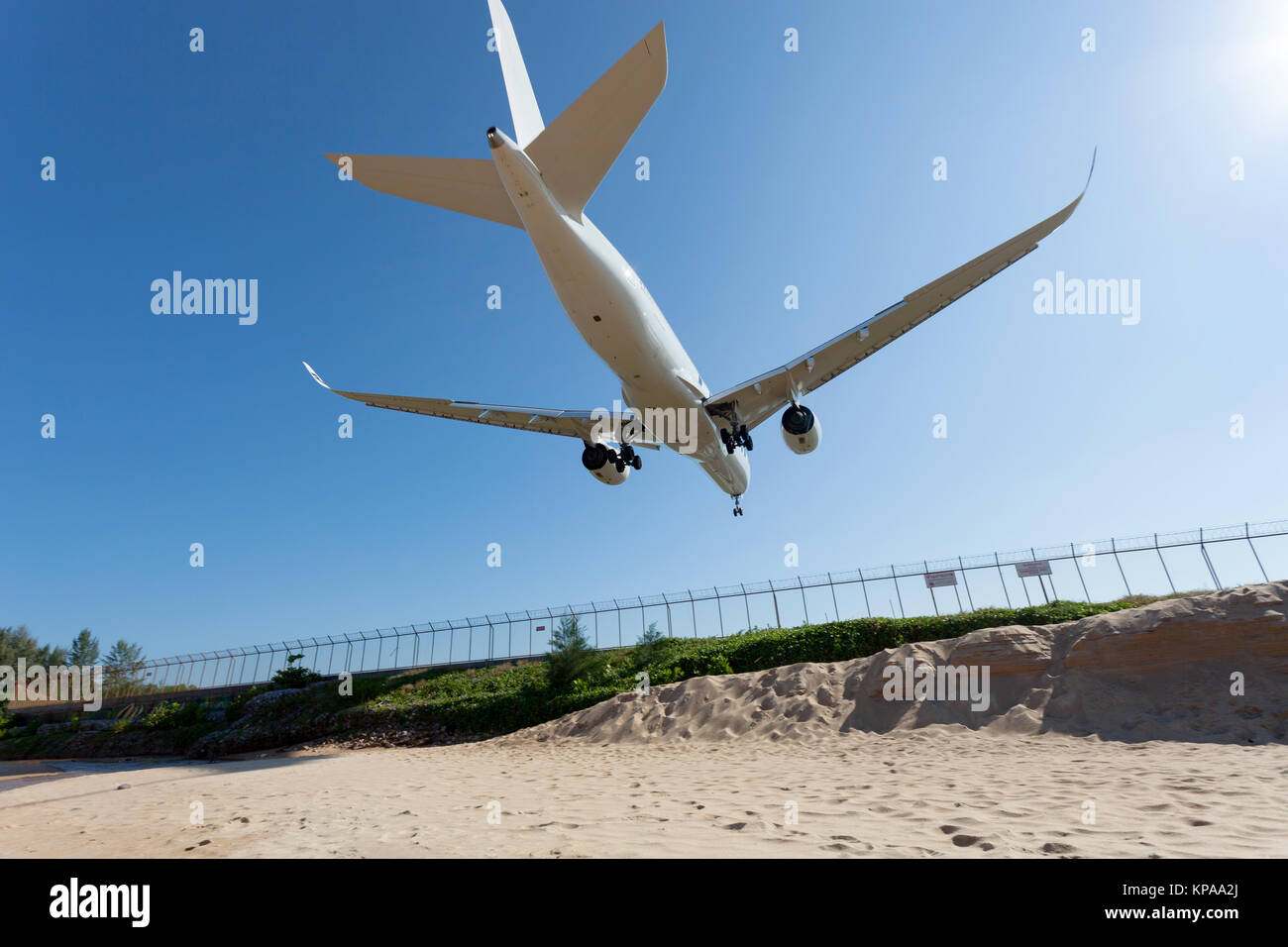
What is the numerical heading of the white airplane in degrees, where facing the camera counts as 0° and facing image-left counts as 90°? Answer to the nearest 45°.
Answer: approximately 180°

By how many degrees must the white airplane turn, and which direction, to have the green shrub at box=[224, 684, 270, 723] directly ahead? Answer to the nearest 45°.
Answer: approximately 45° to its left
